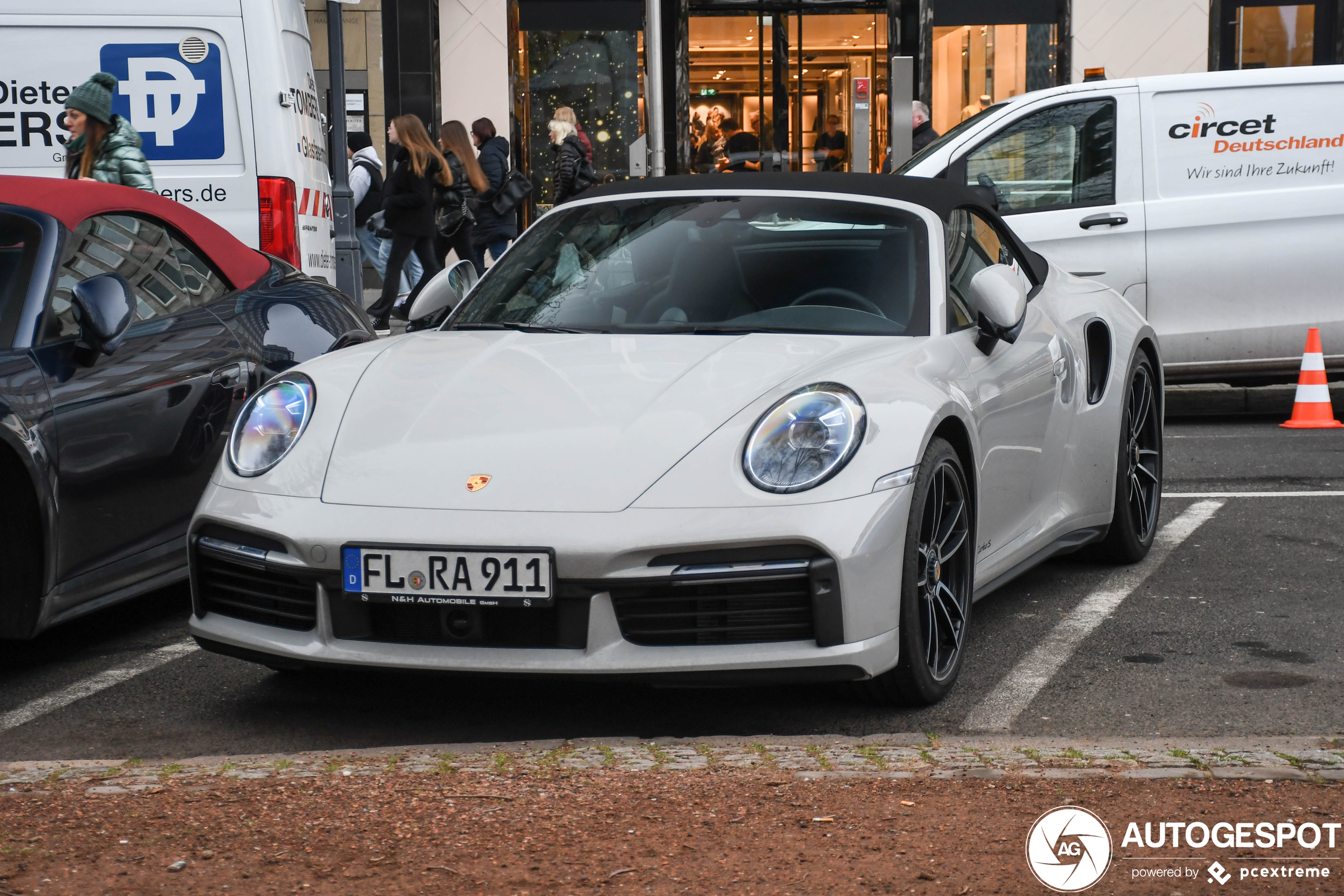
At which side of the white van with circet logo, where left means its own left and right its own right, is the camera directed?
left

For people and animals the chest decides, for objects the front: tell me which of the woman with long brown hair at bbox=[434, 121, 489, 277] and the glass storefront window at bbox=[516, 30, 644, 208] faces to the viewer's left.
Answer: the woman with long brown hair

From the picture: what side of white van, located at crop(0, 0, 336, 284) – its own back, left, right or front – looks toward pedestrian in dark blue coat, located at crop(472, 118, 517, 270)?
right

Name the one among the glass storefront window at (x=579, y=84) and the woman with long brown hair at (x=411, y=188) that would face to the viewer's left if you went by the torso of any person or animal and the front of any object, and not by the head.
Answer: the woman with long brown hair

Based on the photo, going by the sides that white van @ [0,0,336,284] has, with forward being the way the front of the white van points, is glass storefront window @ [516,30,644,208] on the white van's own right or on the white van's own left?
on the white van's own right
